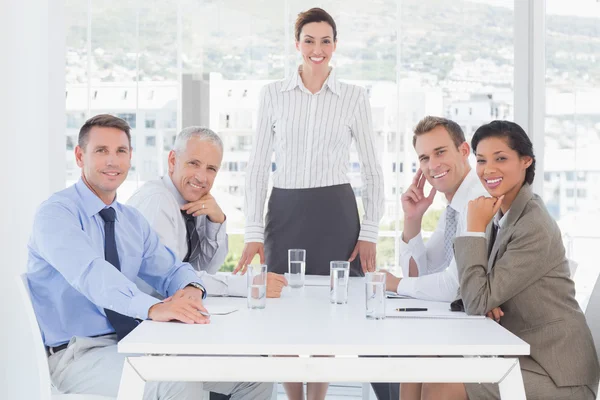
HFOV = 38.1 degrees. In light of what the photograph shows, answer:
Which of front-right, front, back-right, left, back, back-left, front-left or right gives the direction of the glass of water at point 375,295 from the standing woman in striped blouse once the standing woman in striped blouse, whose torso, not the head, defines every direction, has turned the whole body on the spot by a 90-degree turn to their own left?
right

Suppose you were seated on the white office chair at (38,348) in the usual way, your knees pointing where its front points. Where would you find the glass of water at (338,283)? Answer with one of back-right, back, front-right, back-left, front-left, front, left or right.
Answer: front

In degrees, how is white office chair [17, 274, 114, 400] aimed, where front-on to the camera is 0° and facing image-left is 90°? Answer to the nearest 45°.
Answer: approximately 270°

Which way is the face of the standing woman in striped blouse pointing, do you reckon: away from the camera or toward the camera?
toward the camera

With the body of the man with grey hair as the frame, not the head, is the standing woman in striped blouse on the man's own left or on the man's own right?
on the man's own left

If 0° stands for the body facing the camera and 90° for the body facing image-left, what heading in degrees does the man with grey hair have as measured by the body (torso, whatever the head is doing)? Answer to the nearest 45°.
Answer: approximately 315°

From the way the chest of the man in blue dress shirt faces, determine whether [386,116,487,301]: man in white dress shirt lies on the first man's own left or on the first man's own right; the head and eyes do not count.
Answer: on the first man's own left

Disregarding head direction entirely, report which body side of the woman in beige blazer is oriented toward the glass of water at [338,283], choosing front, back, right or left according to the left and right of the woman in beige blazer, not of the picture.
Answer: front

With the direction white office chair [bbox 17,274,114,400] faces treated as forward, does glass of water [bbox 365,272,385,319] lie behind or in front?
in front

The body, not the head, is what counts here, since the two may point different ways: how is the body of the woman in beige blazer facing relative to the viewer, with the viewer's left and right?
facing to the left of the viewer

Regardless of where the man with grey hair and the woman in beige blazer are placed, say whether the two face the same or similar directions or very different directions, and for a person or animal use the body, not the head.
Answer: very different directions

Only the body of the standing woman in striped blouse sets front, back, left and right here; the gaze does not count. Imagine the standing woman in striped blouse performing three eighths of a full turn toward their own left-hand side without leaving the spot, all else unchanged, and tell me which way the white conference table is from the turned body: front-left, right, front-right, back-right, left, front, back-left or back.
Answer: back-right

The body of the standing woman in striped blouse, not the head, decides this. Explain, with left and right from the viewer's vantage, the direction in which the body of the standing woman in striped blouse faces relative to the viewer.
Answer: facing the viewer

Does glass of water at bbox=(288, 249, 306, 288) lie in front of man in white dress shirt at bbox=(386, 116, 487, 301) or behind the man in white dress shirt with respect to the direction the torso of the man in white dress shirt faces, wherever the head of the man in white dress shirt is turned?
in front

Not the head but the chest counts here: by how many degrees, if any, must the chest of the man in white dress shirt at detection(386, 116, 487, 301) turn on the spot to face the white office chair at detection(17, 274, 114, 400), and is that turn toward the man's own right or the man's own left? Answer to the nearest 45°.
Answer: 0° — they already face it
